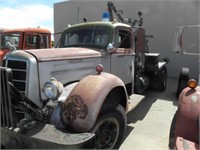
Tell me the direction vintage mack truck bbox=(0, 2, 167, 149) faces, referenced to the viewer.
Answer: facing the viewer and to the left of the viewer

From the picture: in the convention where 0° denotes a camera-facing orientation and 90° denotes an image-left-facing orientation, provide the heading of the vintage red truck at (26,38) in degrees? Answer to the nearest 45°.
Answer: approximately 45°

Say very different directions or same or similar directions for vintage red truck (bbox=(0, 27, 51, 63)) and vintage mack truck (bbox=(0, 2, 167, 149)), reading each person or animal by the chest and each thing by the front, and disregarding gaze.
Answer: same or similar directions

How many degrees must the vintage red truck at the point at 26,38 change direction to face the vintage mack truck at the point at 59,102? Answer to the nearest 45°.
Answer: approximately 45° to its left

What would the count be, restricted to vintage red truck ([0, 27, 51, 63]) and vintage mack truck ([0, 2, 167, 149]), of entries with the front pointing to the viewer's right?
0

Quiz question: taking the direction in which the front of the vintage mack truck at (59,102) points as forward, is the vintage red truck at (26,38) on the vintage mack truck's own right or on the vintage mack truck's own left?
on the vintage mack truck's own right
